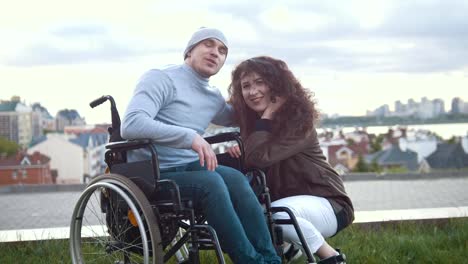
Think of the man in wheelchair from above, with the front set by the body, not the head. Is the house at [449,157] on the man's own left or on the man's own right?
on the man's own left

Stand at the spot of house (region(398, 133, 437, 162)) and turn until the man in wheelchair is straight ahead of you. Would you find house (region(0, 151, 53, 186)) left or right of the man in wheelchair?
right

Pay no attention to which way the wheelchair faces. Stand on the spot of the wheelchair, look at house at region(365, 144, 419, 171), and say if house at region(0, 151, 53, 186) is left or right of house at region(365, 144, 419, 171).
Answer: left

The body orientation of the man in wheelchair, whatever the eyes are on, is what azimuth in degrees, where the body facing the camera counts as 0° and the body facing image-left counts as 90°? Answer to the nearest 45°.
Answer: approximately 315°
